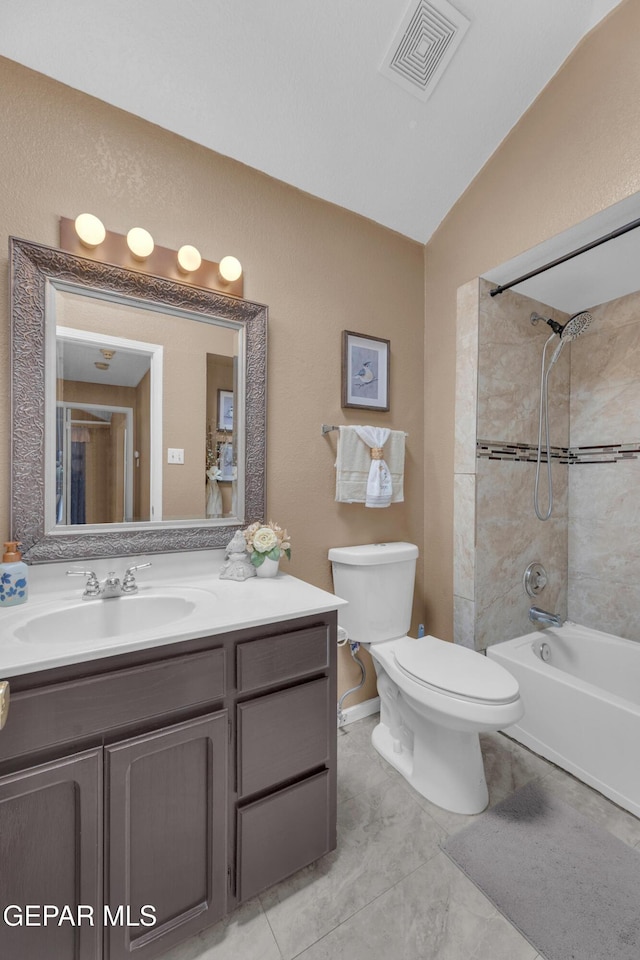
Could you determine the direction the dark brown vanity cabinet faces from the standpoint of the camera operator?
facing the viewer and to the right of the viewer

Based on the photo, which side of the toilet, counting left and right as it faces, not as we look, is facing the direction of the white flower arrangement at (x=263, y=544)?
right

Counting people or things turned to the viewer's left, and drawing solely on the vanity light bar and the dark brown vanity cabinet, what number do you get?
0
